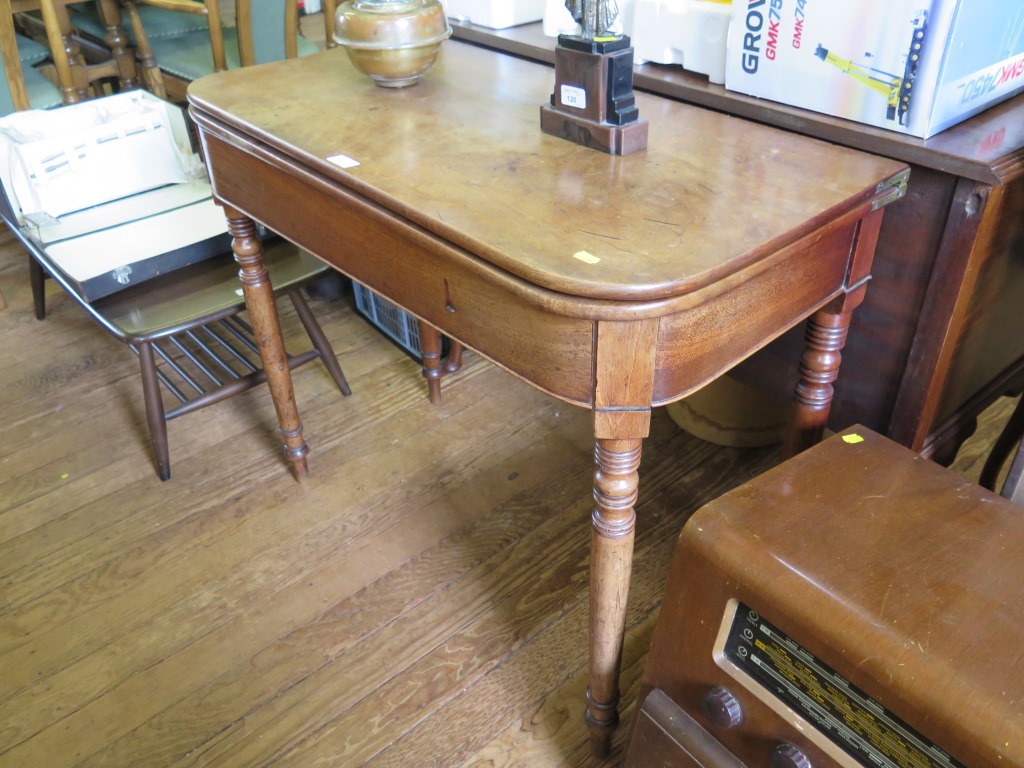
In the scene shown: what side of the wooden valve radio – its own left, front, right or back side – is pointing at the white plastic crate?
right

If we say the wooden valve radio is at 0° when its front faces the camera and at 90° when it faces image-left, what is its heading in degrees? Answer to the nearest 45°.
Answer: approximately 45°

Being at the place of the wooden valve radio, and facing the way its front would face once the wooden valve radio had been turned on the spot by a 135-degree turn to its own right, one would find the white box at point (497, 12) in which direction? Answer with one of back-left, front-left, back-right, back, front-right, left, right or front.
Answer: front-left

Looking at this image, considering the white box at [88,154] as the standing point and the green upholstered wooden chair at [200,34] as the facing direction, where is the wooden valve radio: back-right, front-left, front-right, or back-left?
back-right

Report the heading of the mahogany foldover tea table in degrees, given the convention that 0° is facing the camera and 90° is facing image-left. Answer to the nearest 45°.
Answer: approximately 45°

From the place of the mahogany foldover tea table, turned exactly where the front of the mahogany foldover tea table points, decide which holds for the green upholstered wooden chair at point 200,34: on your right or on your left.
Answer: on your right

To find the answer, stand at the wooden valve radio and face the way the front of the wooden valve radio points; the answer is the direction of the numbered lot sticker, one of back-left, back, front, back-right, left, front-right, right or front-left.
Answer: right

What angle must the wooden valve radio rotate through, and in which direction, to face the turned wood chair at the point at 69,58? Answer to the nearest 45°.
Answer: approximately 90° to its right

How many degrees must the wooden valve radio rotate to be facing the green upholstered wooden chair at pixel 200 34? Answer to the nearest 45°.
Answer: approximately 90° to its right

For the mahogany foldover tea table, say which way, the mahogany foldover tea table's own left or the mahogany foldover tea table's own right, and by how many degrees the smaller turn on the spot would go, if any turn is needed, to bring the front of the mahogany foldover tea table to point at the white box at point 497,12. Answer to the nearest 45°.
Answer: approximately 135° to the mahogany foldover tea table's own right

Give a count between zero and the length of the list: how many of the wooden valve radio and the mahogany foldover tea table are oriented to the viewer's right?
0
